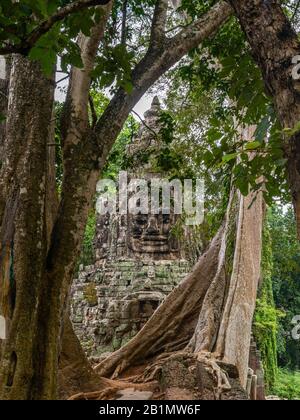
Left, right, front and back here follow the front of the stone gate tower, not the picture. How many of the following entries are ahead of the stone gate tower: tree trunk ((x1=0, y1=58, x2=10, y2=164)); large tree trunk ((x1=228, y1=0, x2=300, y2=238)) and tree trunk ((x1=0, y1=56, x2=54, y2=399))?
3

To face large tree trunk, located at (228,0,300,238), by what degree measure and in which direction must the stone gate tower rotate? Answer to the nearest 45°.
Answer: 0° — it already faces it

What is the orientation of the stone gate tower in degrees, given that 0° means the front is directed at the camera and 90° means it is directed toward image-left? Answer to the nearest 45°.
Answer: approximately 0°

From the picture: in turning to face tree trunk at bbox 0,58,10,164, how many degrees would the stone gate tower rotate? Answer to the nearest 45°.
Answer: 0° — it already faces it

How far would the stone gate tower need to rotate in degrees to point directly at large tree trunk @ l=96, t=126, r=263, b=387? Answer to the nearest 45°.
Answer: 0° — it already faces it

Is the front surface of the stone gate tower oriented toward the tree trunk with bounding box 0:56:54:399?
yes

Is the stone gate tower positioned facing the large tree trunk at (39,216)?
yes
